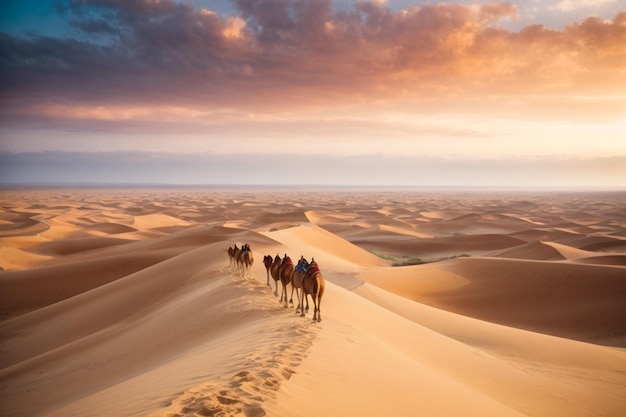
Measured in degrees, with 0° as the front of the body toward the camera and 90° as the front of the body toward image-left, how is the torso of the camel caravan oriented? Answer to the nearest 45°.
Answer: approximately 135°
